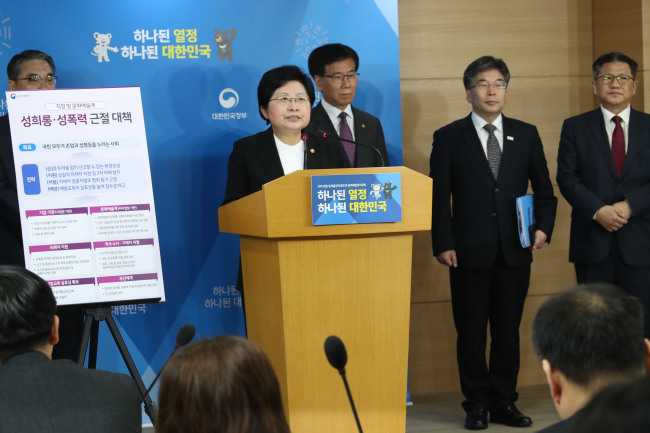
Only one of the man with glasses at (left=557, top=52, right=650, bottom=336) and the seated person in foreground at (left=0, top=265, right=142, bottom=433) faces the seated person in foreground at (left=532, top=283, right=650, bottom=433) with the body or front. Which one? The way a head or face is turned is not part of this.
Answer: the man with glasses

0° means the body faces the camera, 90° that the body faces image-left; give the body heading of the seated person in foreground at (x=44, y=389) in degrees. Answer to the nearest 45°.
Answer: approximately 180°

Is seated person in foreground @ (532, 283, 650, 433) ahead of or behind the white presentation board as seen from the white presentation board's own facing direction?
ahead

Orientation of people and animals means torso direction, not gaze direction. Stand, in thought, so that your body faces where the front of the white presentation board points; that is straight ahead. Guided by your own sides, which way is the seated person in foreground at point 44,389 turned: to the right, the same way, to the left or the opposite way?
the opposite way

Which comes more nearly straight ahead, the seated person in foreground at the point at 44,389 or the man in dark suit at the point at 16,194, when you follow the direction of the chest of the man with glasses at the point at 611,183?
the seated person in foreground

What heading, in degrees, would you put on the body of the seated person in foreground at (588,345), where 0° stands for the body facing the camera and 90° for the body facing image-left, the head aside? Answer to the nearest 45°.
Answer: approximately 180°

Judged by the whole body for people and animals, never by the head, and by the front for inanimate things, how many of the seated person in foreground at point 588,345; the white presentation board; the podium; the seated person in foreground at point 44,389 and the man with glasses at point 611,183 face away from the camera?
2
